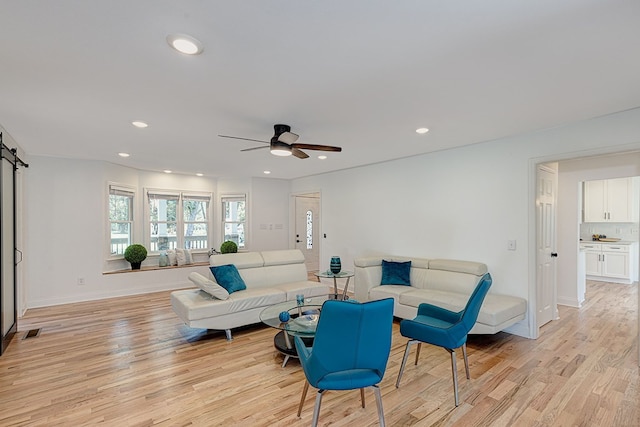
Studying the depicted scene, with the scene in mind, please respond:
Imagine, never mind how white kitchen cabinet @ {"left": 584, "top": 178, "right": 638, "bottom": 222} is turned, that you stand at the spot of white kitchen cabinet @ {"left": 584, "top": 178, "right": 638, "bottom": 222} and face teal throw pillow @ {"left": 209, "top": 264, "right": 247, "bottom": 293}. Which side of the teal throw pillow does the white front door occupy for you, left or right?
right

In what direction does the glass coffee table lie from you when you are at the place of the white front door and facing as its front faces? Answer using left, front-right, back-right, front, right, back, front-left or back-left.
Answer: front-left

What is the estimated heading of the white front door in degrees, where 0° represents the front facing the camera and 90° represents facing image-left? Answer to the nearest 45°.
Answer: approximately 45°

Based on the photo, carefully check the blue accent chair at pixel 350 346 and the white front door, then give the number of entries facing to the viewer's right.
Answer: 0

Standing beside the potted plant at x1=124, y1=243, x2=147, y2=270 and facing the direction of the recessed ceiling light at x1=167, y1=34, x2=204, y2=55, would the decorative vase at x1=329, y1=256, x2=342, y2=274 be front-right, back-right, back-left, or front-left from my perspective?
front-left

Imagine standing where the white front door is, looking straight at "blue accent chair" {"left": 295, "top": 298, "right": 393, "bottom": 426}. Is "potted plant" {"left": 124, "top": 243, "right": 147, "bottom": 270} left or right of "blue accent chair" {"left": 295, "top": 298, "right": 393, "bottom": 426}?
right
